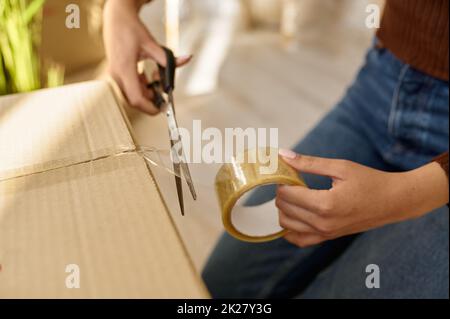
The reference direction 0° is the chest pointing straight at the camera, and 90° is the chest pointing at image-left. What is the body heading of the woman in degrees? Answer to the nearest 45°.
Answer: approximately 45°
